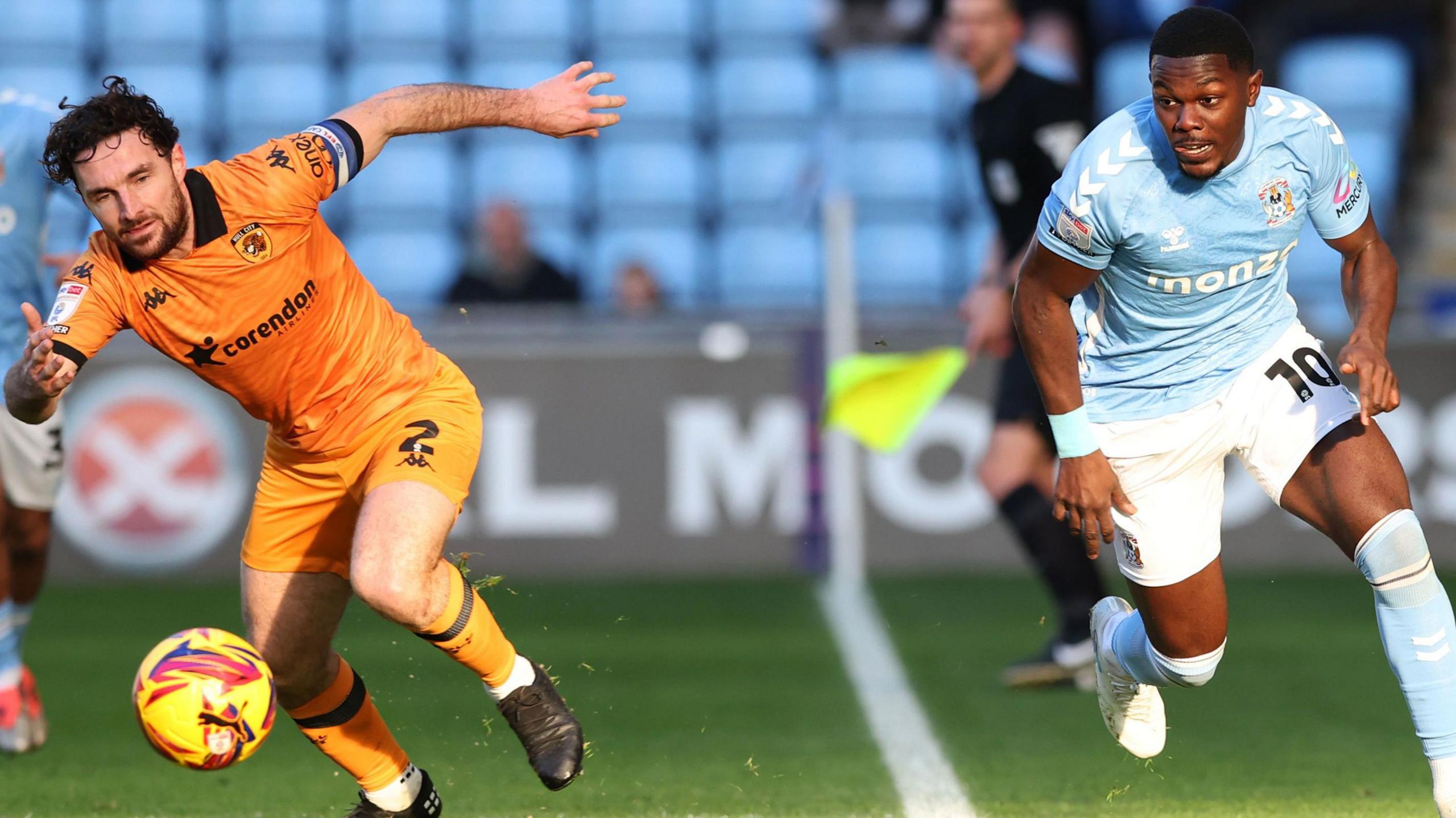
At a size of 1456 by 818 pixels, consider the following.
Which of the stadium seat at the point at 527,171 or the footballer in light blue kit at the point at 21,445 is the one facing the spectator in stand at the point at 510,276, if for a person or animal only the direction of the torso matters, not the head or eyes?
the stadium seat

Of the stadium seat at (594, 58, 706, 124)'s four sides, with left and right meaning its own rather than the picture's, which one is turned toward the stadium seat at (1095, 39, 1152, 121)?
left

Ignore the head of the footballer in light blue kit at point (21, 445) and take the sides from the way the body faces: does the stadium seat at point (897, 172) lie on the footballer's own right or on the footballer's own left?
on the footballer's own left

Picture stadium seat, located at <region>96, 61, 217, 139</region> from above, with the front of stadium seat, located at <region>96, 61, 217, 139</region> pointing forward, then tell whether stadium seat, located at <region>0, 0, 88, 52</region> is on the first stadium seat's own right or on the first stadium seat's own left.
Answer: on the first stadium seat's own right

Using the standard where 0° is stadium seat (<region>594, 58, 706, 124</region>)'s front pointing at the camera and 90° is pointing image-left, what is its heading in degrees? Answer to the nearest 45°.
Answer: approximately 0°

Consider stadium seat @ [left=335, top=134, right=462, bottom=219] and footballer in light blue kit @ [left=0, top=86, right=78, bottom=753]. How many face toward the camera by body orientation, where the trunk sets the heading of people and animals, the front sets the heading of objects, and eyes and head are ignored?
2

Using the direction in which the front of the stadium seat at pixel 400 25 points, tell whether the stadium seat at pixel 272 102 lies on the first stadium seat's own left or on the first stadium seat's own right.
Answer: on the first stadium seat's own right

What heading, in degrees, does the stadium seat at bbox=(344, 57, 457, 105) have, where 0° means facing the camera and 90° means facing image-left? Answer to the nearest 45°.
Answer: approximately 0°
